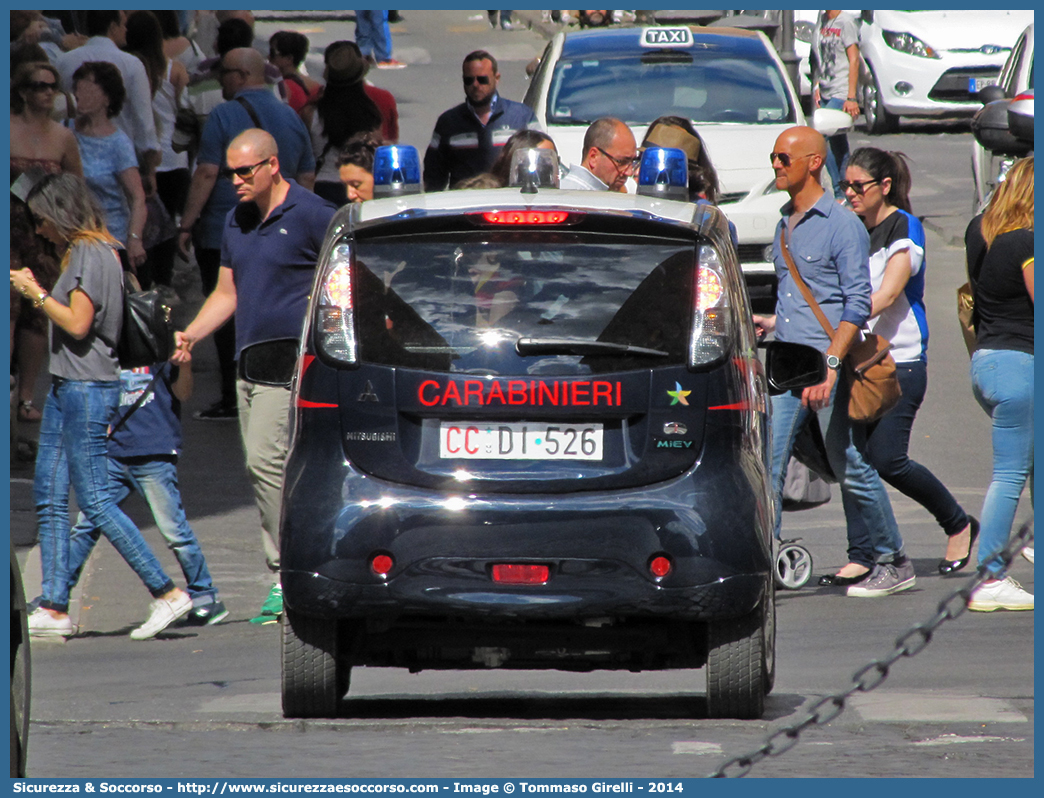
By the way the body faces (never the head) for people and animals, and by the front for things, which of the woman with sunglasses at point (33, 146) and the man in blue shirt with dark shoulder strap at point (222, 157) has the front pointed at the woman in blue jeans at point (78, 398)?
the woman with sunglasses

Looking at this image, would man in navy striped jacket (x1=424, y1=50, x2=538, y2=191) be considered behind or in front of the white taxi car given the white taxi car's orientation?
in front

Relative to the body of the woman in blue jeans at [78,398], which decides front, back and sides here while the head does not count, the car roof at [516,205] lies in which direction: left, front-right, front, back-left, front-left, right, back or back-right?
back-left

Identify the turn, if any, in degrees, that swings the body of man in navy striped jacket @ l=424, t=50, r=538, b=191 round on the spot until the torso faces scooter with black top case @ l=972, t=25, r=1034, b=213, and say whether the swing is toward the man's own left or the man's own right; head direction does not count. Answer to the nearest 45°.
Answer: approximately 135° to the man's own left

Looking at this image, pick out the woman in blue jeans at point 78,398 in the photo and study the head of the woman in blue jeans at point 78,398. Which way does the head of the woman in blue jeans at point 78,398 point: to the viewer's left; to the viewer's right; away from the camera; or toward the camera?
to the viewer's left

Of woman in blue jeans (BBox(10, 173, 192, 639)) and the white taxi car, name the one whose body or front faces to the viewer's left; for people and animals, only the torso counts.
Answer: the woman in blue jeans

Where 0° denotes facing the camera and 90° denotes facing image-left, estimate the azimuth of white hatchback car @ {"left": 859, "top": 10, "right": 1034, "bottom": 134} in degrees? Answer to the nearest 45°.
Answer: approximately 315°

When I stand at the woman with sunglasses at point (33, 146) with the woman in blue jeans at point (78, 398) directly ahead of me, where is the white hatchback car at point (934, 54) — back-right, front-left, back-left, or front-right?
back-left

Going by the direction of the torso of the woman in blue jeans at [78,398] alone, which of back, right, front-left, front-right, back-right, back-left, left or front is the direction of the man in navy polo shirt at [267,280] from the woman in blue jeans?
back

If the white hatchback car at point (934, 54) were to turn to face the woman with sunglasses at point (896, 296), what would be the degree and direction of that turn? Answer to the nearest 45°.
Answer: approximately 45° to its right

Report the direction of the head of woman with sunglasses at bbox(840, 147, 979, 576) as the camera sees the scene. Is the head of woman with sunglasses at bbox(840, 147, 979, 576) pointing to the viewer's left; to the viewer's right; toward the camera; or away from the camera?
to the viewer's left

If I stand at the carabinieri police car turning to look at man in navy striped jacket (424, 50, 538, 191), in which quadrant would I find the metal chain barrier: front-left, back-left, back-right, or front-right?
back-right

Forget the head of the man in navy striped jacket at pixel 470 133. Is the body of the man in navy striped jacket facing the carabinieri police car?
yes

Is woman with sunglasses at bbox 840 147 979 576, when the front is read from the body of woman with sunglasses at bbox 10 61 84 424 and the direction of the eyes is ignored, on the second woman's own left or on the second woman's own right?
on the second woman's own left
